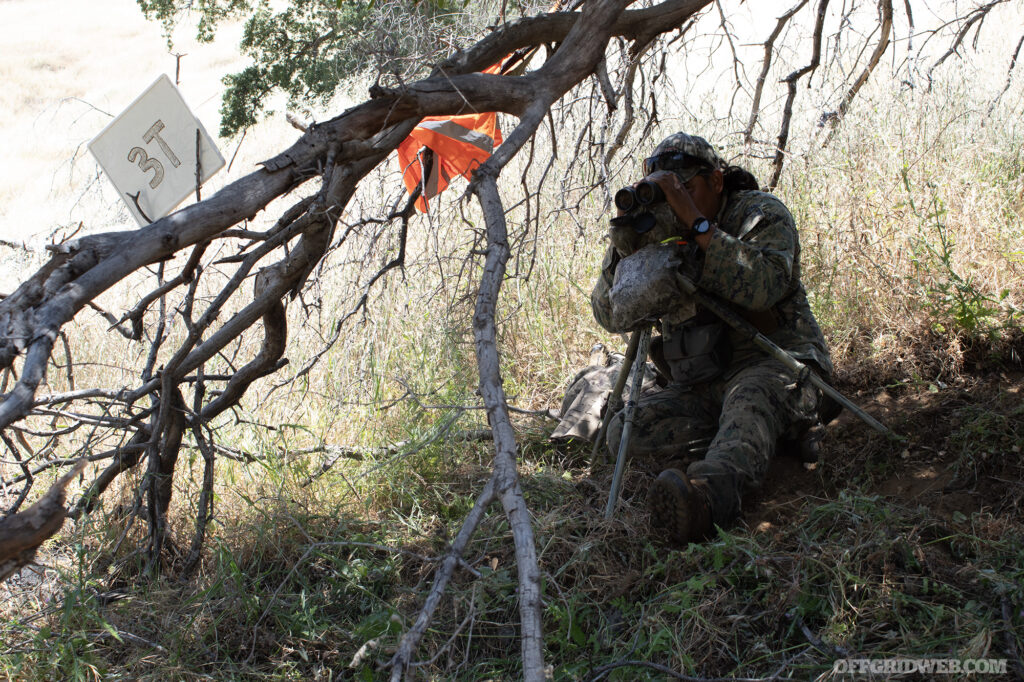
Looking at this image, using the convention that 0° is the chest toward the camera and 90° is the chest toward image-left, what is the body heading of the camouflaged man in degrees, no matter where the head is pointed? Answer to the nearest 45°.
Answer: approximately 45°

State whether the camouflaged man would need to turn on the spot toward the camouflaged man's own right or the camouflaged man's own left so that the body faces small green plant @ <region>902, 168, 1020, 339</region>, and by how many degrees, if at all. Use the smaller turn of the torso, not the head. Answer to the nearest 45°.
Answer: approximately 180°

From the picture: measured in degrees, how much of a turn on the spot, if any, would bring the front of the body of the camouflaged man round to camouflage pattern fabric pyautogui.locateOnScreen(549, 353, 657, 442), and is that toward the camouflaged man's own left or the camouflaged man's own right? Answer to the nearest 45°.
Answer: approximately 90° to the camouflaged man's own right
